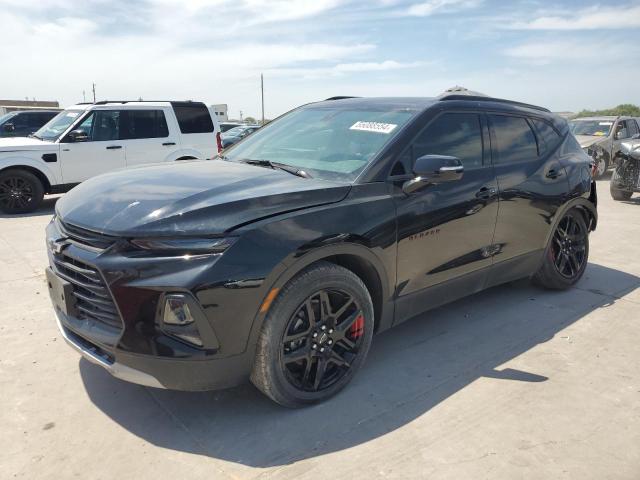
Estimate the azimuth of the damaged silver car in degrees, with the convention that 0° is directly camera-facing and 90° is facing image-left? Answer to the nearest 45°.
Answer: approximately 45°

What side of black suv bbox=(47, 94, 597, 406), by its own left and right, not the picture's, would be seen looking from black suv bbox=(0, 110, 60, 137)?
right

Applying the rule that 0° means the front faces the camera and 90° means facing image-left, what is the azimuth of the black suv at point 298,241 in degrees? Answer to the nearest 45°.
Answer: approximately 45°

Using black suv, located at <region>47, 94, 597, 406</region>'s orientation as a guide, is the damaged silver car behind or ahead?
behind

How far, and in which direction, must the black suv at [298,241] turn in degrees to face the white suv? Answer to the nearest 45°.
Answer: approximately 90° to its right

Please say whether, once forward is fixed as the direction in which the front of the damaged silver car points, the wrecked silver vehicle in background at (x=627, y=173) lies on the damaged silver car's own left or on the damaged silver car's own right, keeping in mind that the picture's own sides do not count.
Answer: on the damaged silver car's own left

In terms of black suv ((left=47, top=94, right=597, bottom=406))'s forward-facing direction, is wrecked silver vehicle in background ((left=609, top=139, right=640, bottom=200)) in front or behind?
behind
